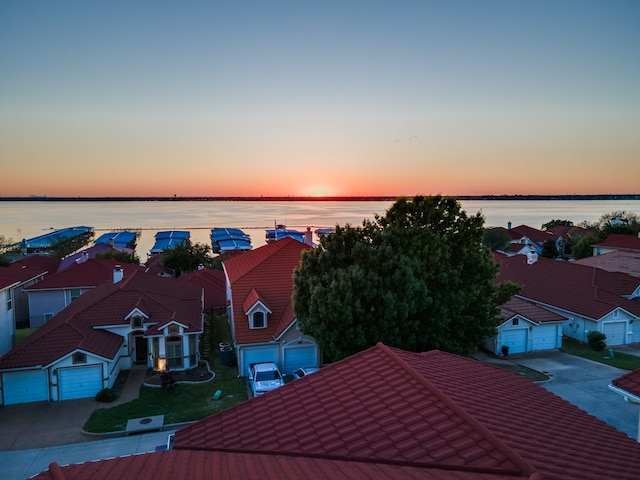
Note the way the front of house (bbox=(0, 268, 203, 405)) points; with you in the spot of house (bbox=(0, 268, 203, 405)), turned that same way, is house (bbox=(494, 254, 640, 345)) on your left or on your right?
on your left

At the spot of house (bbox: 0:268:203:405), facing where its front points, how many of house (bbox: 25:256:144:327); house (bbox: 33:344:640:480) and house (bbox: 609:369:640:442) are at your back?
1

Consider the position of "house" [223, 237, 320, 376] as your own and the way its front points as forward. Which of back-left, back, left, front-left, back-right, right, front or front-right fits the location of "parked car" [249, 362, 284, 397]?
front

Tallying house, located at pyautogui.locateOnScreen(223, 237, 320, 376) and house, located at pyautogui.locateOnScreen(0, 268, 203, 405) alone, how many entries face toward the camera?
2

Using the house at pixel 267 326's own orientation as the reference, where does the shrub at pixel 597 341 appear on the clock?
The shrub is roughly at 9 o'clock from the house.

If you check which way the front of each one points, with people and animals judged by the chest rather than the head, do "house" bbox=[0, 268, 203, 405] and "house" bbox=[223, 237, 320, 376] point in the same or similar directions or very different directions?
same or similar directions

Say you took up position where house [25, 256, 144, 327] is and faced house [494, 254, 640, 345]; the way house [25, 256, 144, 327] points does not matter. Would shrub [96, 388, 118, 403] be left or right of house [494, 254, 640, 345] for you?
right

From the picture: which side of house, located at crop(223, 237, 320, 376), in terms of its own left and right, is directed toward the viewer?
front

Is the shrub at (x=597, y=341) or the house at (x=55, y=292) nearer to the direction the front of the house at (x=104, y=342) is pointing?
the shrub

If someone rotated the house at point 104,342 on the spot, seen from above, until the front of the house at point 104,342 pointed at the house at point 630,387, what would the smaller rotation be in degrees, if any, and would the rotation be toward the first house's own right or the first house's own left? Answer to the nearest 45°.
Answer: approximately 45° to the first house's own left

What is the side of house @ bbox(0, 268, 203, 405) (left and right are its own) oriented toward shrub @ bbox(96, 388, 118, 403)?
front

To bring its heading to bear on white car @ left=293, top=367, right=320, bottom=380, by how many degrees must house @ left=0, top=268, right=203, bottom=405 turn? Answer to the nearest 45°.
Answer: approximately 45° to its left

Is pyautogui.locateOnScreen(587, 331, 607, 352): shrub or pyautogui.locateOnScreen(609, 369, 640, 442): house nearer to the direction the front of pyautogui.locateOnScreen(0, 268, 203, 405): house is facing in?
the house

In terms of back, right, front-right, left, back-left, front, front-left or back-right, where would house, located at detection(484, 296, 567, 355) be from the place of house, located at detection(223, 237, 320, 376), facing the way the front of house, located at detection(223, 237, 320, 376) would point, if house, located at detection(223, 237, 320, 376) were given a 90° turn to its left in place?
front
